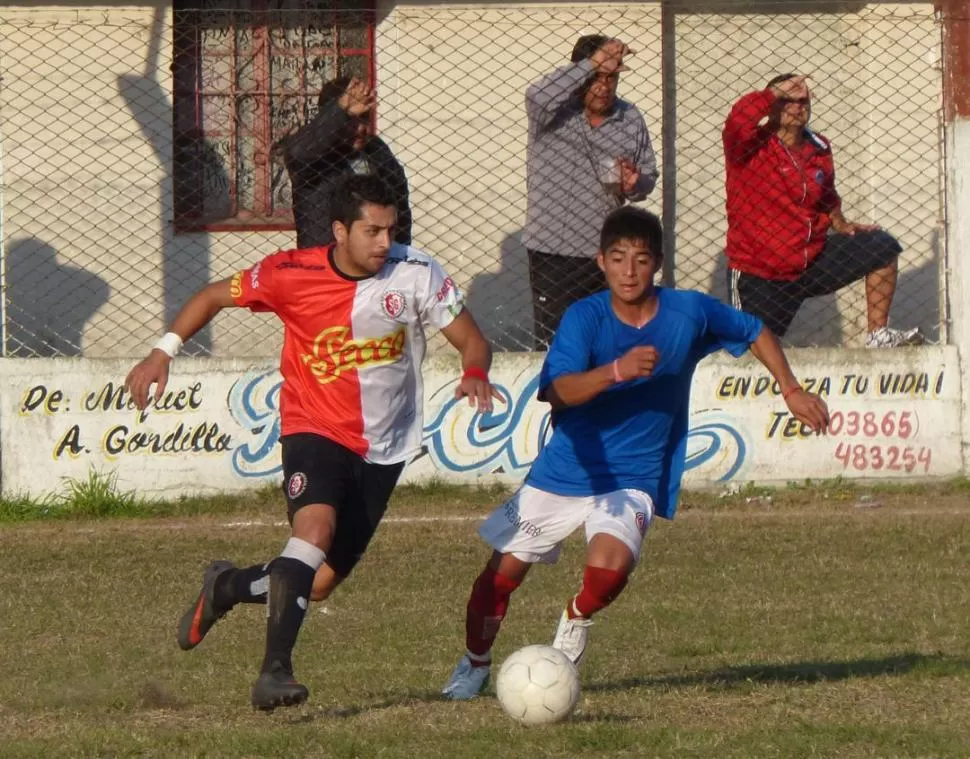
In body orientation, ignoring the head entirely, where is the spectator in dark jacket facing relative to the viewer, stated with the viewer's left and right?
facing the viewer and to the right of the viewer

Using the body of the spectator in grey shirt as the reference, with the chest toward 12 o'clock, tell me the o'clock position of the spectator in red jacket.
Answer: The spectator in red jacket is roughly at 10 o'clock from the spectator in grey shirt.

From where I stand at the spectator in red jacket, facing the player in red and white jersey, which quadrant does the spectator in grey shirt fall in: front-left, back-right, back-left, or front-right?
front-right

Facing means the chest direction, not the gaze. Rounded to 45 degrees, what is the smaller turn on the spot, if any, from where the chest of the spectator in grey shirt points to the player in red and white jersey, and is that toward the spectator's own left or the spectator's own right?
approximately 45° to the spectator's own right

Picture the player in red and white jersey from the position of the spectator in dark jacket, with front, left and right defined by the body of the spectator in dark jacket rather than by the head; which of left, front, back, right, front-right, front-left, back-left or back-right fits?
front-right

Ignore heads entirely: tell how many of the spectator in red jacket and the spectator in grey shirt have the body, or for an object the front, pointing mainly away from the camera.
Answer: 0

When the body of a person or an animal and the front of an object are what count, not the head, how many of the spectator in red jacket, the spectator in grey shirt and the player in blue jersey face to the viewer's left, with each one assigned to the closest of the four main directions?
0

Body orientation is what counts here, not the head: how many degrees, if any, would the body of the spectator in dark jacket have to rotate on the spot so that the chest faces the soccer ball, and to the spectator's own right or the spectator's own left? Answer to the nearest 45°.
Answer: approximately 45° to the spectator's own right

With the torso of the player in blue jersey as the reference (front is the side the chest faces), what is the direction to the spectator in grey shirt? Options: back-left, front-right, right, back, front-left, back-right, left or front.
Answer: back

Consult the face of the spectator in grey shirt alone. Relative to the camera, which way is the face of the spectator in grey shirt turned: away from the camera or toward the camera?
toward the camera

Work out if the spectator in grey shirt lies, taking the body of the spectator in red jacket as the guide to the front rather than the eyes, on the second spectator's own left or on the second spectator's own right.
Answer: on the second spectator's own right

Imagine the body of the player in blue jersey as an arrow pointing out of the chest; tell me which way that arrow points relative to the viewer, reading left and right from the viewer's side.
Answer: facing the viewer
